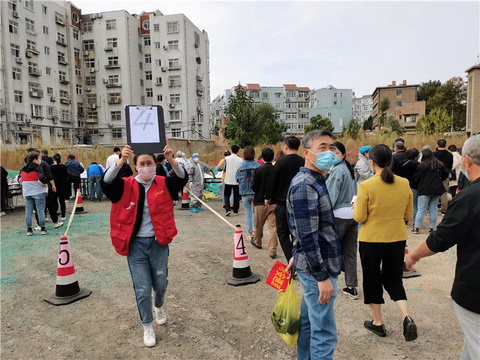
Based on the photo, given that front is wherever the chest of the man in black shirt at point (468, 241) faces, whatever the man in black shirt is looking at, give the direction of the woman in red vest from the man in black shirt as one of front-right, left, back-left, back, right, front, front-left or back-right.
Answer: front-left

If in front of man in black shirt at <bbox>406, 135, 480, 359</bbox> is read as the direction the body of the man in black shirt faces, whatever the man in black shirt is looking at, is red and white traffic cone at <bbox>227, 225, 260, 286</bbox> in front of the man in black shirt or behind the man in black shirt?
in front

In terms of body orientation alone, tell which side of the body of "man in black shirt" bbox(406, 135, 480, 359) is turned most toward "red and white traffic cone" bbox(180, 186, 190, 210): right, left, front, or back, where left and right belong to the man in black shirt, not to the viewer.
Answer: front

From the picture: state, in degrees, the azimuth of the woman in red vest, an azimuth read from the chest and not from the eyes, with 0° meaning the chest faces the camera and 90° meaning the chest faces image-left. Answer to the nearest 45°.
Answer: approximately 0°

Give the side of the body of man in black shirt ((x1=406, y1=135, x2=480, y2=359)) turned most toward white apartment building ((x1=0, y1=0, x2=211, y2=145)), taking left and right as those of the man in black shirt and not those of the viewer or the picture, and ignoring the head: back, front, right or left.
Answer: front

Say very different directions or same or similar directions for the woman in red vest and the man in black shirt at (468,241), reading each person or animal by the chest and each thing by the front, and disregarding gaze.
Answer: very different directions

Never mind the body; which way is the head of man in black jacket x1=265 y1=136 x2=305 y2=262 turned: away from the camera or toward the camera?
away from the camera

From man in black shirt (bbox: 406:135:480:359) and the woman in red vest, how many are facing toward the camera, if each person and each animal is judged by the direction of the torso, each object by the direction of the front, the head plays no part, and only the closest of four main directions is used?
1

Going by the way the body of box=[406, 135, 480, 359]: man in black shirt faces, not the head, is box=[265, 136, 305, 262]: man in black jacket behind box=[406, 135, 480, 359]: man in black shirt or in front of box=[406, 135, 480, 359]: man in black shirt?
in front

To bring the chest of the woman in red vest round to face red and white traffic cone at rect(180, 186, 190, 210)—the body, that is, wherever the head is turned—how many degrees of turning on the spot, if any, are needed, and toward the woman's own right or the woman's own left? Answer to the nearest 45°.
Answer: approximately 180°

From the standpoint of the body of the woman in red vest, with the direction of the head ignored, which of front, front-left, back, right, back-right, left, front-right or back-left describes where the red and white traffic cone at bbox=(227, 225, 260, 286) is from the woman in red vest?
back-left
